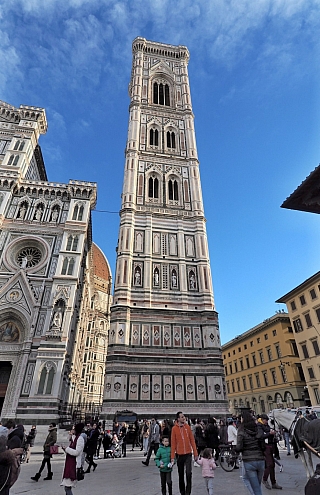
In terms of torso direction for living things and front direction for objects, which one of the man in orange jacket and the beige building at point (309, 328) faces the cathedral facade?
the beige building

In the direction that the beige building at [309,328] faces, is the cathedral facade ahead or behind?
ahead

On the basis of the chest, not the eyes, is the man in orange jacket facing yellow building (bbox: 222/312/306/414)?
no

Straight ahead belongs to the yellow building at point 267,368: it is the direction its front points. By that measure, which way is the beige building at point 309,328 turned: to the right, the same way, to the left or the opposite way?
the same way

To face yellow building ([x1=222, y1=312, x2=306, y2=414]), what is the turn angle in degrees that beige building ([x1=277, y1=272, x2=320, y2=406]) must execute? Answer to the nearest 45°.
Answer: approximately 90° to its right

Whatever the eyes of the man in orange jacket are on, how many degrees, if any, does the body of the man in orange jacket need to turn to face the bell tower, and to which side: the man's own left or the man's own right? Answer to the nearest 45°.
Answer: approximately 180°

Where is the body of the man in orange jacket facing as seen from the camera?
toward the camera

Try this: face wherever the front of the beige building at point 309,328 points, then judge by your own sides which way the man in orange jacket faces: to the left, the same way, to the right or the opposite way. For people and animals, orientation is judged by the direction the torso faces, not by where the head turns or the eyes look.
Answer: to the left

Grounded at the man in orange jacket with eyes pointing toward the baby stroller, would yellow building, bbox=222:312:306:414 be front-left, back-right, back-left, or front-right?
front-right

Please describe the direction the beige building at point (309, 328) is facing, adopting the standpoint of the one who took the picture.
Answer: facing the viewer and to the left of the viewer

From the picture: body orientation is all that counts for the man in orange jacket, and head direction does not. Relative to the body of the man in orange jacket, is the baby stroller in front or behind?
behind

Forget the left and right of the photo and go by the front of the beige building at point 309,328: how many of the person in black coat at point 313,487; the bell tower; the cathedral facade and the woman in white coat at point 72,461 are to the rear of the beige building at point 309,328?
0

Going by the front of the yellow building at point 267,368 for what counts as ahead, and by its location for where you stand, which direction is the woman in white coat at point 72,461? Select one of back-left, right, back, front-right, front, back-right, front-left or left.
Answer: front-left

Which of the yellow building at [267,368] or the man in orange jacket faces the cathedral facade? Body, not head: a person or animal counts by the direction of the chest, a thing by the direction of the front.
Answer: the yellow building

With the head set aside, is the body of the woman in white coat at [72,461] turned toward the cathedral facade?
no

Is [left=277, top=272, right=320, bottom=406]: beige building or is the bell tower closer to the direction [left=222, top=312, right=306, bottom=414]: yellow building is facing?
the bell tower

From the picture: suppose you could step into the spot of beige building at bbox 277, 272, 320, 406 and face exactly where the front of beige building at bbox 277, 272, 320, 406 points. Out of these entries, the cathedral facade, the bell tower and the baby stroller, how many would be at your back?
0

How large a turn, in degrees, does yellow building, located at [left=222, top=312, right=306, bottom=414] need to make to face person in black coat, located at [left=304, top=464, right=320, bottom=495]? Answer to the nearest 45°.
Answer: approximately 45° to its left

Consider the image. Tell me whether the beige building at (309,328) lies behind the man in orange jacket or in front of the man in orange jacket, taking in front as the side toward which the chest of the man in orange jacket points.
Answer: behind

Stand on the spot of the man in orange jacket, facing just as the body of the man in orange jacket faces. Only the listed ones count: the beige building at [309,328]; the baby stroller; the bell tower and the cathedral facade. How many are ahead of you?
0
